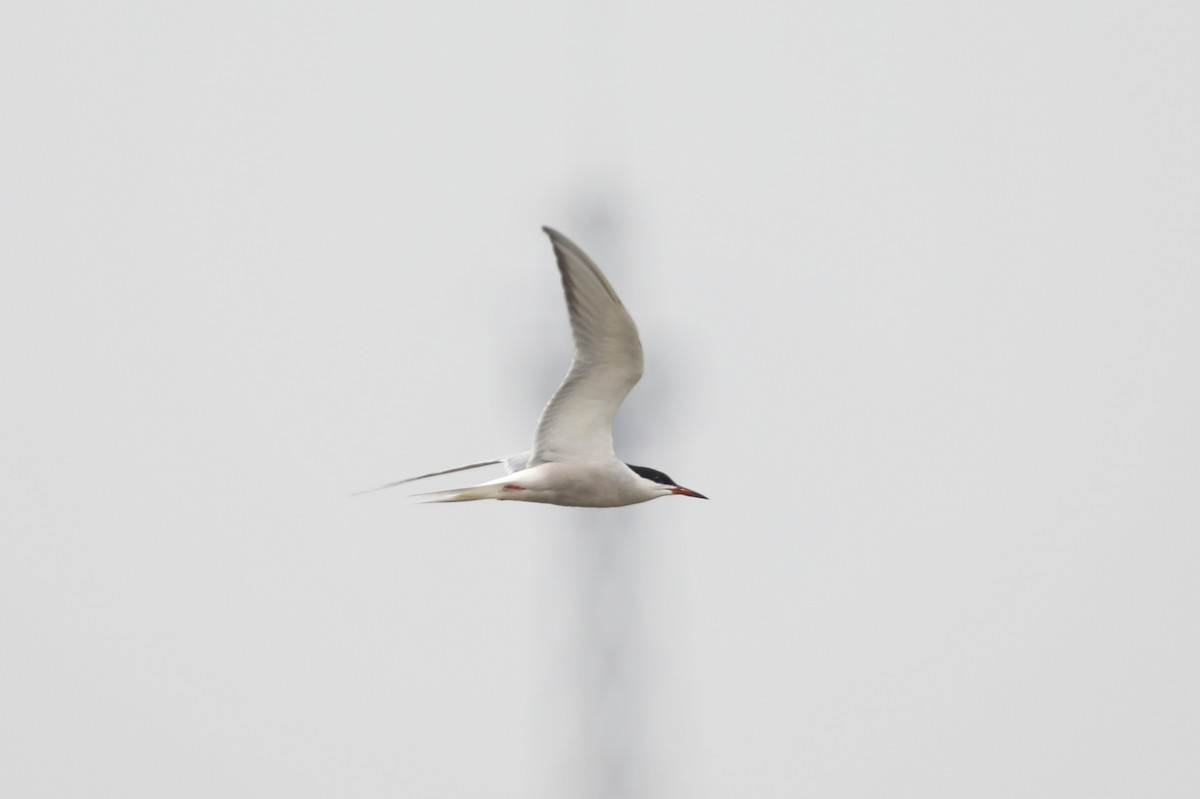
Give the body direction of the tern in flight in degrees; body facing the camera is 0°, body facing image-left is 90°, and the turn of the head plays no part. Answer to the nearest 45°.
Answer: approximately 270°
